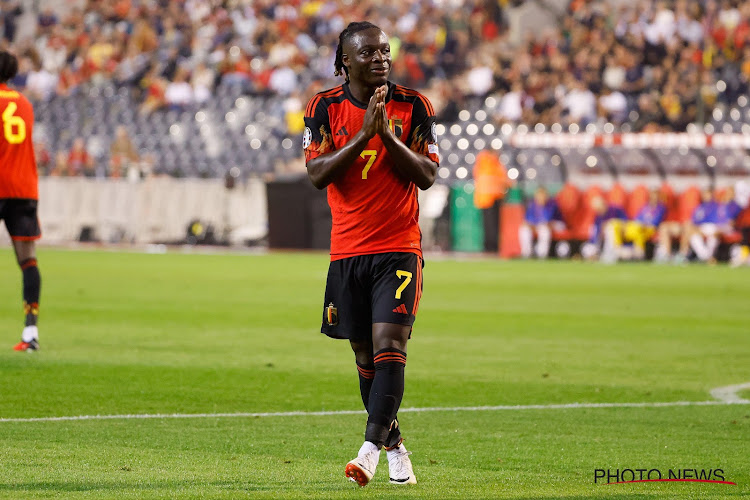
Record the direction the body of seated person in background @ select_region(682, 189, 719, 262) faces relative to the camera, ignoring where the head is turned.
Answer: toward the camera

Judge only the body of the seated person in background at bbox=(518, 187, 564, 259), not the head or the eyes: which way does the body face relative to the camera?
toward the camera

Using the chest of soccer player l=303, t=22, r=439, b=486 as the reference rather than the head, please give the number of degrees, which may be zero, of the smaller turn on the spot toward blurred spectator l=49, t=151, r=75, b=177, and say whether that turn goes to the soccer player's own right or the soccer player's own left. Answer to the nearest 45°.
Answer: approximately 180°

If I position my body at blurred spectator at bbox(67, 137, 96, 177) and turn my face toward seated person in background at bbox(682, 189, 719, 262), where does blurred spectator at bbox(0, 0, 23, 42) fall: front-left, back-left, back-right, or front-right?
back-left

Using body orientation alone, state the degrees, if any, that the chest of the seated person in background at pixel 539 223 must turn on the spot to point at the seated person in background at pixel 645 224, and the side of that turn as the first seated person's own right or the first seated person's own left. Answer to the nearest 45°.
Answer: approximately 90° to the first seated person's own left

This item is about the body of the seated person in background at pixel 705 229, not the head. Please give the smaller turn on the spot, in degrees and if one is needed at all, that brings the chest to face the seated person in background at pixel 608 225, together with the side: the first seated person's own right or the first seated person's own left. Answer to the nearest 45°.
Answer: approximately 90° to the first seated person's own right

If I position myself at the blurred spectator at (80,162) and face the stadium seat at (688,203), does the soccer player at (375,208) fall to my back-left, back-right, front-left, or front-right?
front-right

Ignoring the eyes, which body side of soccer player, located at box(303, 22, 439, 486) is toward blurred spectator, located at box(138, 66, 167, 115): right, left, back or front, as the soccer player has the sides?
back

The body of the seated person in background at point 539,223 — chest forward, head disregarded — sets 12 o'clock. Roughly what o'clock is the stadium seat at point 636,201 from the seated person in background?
The stadium seat is roughly at 9 o'clock from the seated person in background.

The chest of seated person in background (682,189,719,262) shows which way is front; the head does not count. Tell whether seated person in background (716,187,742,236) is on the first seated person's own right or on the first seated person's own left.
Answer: on the first seated person's own left

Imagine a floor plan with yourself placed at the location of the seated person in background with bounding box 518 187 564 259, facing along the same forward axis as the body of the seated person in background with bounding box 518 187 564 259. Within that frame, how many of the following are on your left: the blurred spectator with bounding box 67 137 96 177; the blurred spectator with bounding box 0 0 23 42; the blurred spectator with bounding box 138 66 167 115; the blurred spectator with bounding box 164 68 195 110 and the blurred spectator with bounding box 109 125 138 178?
0

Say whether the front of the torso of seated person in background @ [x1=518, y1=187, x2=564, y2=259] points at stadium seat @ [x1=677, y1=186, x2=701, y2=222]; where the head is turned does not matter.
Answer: no

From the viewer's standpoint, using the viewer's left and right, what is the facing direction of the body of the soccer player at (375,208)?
facing the viewer

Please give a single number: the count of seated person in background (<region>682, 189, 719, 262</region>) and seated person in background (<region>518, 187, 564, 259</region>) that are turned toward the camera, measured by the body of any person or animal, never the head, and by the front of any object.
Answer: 2

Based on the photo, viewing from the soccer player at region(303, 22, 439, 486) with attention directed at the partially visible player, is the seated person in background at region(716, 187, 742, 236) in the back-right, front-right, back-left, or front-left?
front-right

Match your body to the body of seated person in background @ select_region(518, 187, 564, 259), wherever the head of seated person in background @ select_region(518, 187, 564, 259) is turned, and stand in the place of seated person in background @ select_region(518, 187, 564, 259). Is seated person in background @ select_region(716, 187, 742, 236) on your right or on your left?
on your left

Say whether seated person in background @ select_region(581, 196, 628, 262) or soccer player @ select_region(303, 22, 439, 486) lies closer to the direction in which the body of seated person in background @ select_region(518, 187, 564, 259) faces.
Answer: the soccer player

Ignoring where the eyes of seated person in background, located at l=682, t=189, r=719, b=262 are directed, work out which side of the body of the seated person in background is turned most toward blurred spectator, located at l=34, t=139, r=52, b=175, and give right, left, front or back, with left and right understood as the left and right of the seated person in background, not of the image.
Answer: right

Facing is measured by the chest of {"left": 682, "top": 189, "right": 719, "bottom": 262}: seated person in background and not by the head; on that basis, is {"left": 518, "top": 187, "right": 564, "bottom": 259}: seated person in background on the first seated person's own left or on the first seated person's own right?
on the first seated person's own right

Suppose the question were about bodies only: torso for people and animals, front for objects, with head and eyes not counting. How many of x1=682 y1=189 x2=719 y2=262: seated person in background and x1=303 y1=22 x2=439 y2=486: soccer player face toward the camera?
2

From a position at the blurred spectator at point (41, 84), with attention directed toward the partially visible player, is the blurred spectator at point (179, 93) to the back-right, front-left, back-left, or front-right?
front-left

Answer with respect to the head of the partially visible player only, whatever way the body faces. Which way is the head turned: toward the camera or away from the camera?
away from the camera
